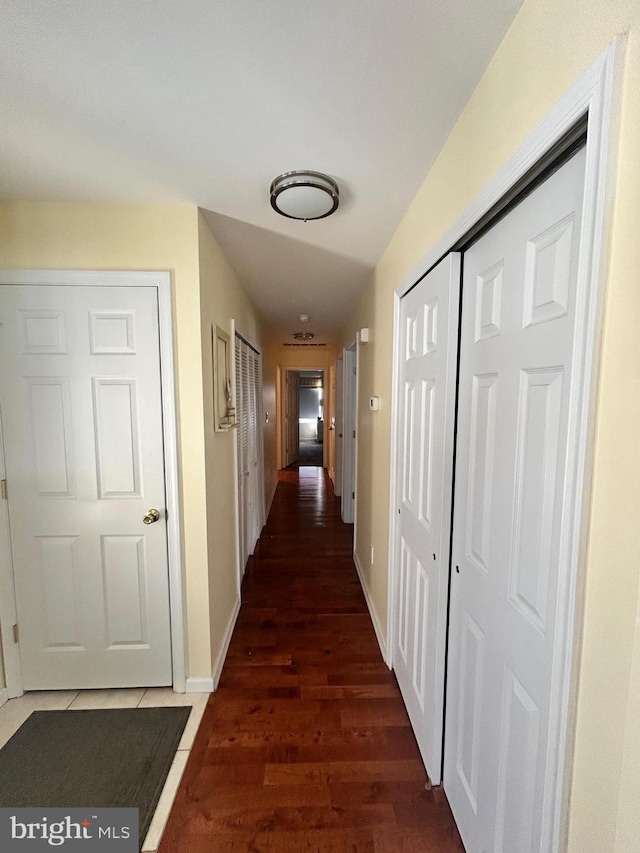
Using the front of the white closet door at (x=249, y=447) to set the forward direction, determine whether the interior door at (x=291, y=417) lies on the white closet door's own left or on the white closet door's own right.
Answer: on the white closet door's own left

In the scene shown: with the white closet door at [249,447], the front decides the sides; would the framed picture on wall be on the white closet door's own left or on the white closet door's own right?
on the white closet door's own right

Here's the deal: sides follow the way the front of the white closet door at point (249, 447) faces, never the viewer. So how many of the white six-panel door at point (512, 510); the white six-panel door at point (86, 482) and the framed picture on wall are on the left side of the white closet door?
0

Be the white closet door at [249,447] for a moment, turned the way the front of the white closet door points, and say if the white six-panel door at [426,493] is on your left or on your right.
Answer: on your right

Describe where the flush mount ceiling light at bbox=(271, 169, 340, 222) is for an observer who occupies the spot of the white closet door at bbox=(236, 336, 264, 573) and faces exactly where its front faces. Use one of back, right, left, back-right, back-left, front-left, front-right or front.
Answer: right

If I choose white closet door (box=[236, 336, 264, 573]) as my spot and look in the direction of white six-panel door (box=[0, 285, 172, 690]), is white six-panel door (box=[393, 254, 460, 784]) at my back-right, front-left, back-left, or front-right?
front-left

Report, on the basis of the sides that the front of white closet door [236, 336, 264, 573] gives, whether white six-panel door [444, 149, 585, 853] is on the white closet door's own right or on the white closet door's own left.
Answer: on the white closet door's own right

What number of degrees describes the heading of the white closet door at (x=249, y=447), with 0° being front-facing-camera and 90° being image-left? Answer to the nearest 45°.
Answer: approximately 270°
